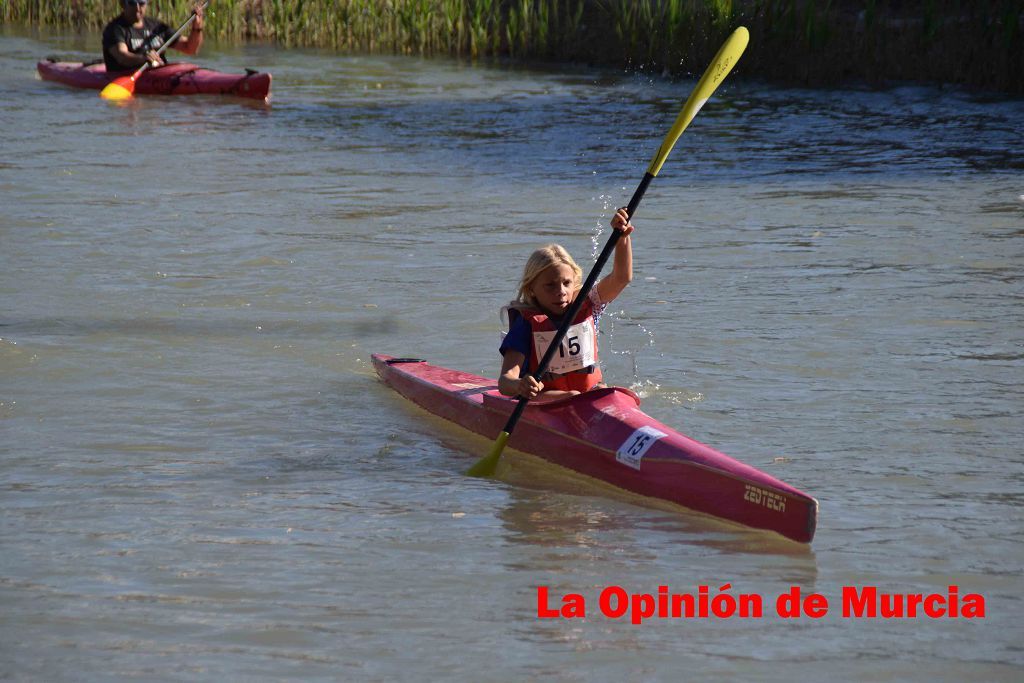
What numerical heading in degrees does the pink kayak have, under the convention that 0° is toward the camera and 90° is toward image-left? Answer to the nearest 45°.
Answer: approximately 315°

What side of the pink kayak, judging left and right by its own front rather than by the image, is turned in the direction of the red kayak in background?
back

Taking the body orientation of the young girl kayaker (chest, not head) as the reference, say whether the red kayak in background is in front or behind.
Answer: behind

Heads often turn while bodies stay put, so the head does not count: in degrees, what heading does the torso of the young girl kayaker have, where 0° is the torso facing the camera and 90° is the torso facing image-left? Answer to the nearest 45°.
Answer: approximately 315°
